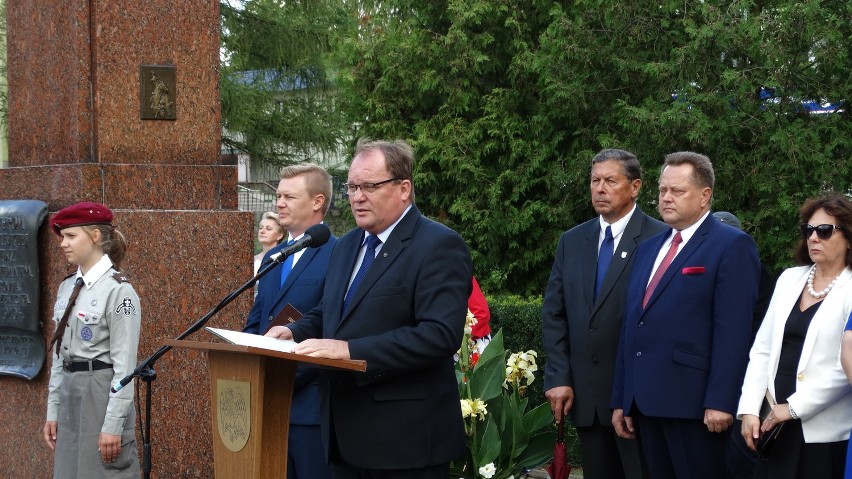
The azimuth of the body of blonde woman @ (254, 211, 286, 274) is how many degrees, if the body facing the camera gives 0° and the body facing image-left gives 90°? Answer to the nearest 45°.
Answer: approximately 45°

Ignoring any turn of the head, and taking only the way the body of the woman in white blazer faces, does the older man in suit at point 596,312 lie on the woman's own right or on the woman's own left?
on the woman's own right

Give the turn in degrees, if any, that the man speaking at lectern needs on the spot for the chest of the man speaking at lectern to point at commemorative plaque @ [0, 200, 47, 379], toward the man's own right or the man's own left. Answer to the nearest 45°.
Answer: approximately 90° to the man's own right

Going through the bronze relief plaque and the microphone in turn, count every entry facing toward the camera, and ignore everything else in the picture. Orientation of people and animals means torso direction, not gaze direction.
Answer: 1

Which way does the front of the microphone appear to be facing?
to the viewer's right

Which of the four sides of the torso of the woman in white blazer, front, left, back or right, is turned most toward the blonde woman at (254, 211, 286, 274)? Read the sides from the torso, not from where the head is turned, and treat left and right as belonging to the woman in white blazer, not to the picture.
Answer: right
